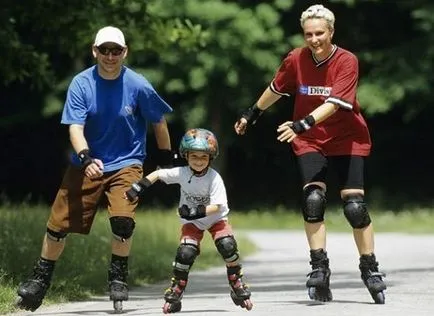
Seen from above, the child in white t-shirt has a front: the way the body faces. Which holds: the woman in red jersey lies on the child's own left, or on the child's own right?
on the child's own left

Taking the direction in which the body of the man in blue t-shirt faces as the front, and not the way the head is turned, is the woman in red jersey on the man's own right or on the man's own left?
on the man's own left

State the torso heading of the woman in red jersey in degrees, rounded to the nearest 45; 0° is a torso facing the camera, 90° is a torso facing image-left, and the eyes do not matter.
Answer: approximately 0°

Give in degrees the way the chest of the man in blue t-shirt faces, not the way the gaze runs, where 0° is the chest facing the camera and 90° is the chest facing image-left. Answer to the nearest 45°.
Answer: approximately 0°

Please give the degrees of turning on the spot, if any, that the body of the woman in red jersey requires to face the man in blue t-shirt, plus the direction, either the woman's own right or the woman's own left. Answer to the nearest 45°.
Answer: approximately 90° to the woman's own right
